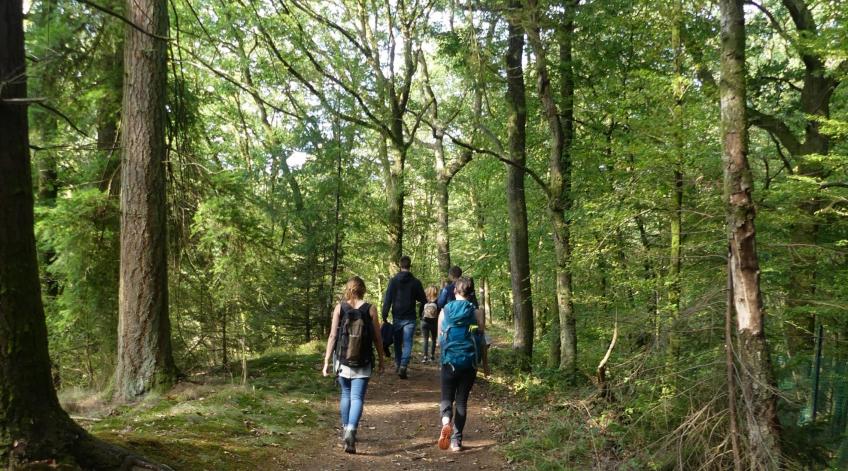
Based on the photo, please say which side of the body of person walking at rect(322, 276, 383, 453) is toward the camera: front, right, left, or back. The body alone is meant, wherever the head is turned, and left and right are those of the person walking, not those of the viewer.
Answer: back

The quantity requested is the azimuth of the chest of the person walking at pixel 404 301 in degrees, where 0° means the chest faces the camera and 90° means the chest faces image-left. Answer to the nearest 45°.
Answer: approximately 180°

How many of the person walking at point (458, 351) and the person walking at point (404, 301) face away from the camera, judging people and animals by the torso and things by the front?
2

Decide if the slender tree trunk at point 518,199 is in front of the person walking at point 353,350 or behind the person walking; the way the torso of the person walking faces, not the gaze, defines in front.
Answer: in front

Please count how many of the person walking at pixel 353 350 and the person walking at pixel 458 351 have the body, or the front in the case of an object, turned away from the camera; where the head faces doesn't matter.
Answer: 2

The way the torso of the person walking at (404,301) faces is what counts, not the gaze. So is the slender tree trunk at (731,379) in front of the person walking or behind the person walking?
behind

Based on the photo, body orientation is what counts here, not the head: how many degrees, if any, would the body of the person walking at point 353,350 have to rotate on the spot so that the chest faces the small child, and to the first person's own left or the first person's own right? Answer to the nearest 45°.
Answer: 0° — they already face them

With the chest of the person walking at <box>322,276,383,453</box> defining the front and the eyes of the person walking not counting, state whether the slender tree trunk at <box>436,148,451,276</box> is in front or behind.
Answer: in front

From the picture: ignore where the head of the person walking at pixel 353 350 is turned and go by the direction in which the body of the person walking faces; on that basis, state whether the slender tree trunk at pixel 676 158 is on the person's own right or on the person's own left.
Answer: on the person's own right

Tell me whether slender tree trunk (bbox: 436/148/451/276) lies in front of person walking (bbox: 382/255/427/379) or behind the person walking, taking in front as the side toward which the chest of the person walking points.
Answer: in front

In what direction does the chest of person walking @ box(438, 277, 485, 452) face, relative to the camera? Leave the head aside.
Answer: away from the camera

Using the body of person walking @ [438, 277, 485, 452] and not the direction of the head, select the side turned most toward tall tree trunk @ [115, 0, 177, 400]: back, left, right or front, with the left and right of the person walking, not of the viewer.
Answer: left
